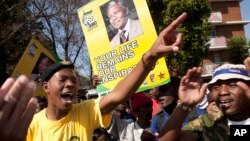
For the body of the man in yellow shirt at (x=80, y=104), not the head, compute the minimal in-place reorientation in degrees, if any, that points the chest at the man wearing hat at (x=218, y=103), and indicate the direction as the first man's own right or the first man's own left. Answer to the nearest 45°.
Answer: approximately 45° to the first man's own left

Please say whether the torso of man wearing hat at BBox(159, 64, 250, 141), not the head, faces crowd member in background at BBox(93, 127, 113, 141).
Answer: no

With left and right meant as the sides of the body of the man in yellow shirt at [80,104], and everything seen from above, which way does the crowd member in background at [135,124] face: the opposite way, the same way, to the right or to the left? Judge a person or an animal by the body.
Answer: the same way

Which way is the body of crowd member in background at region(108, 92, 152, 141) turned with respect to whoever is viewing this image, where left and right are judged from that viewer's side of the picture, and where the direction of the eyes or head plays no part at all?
facing the viewer and to the right of the viewer

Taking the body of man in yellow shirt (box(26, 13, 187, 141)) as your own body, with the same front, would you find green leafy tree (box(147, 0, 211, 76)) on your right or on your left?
on your left

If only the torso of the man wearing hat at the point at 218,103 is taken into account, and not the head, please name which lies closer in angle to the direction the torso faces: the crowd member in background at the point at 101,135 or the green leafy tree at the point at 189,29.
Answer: the crowd member in background

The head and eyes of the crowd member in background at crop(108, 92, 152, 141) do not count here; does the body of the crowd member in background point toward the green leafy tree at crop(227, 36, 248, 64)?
no

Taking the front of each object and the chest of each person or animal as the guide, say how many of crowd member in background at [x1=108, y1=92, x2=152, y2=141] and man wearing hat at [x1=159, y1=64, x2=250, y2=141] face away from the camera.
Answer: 0

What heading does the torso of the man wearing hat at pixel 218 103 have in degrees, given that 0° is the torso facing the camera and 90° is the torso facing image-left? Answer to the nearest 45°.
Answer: approximately 45°

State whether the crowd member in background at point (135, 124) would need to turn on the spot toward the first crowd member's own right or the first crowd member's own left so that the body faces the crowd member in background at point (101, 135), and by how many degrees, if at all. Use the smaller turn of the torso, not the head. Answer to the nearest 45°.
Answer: approximately 135° to the first crowd member's own right

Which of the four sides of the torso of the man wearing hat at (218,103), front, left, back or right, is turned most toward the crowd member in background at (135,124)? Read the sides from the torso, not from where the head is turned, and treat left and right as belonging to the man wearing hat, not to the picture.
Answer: right

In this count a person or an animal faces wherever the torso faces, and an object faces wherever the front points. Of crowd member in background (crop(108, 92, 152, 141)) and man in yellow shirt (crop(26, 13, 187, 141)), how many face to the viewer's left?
0
